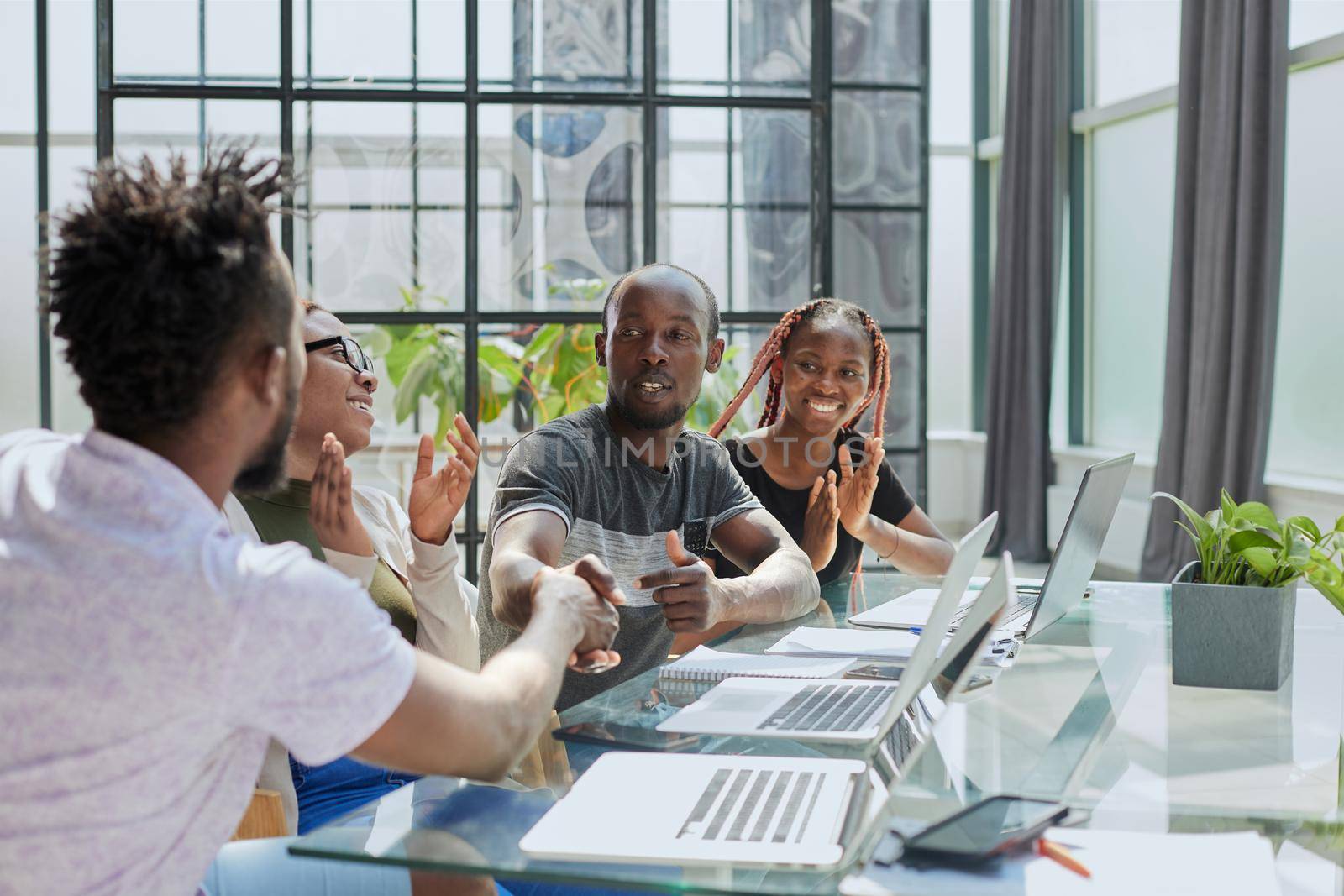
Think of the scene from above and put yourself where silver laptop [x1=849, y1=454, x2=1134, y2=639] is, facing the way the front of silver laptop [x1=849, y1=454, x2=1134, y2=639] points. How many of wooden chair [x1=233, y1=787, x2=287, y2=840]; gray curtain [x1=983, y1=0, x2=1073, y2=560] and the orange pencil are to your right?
1

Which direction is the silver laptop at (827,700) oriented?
to the viewer's left

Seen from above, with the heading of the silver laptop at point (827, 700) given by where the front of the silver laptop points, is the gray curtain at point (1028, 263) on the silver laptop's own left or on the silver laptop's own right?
on the silver laptop's own right

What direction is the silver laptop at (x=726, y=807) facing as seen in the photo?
to the viewer's left

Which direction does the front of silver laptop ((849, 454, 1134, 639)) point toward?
to the viewer's left

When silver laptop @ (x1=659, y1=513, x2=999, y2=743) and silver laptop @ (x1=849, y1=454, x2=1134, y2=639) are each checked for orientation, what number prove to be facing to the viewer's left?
2

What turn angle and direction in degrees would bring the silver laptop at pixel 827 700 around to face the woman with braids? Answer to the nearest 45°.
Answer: approximately 90° to its right

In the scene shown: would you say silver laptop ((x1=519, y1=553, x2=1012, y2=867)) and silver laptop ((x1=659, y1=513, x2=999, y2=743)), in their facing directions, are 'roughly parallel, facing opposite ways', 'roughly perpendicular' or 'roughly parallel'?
roughly parallel

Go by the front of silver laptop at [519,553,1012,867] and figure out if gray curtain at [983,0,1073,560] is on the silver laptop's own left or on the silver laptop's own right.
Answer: on the silver laptop's own right

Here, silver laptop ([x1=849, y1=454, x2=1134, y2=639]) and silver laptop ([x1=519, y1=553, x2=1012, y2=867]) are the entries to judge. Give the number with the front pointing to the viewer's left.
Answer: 2

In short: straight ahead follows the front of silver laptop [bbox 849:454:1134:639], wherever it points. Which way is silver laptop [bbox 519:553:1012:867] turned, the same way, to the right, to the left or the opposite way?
the same way

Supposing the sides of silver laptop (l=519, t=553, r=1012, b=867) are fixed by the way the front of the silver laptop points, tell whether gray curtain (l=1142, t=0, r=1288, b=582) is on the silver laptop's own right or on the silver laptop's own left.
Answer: on the silver laptop's own right

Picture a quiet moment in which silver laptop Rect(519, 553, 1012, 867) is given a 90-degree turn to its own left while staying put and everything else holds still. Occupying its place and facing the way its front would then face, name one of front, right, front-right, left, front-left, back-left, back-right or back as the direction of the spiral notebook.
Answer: back
